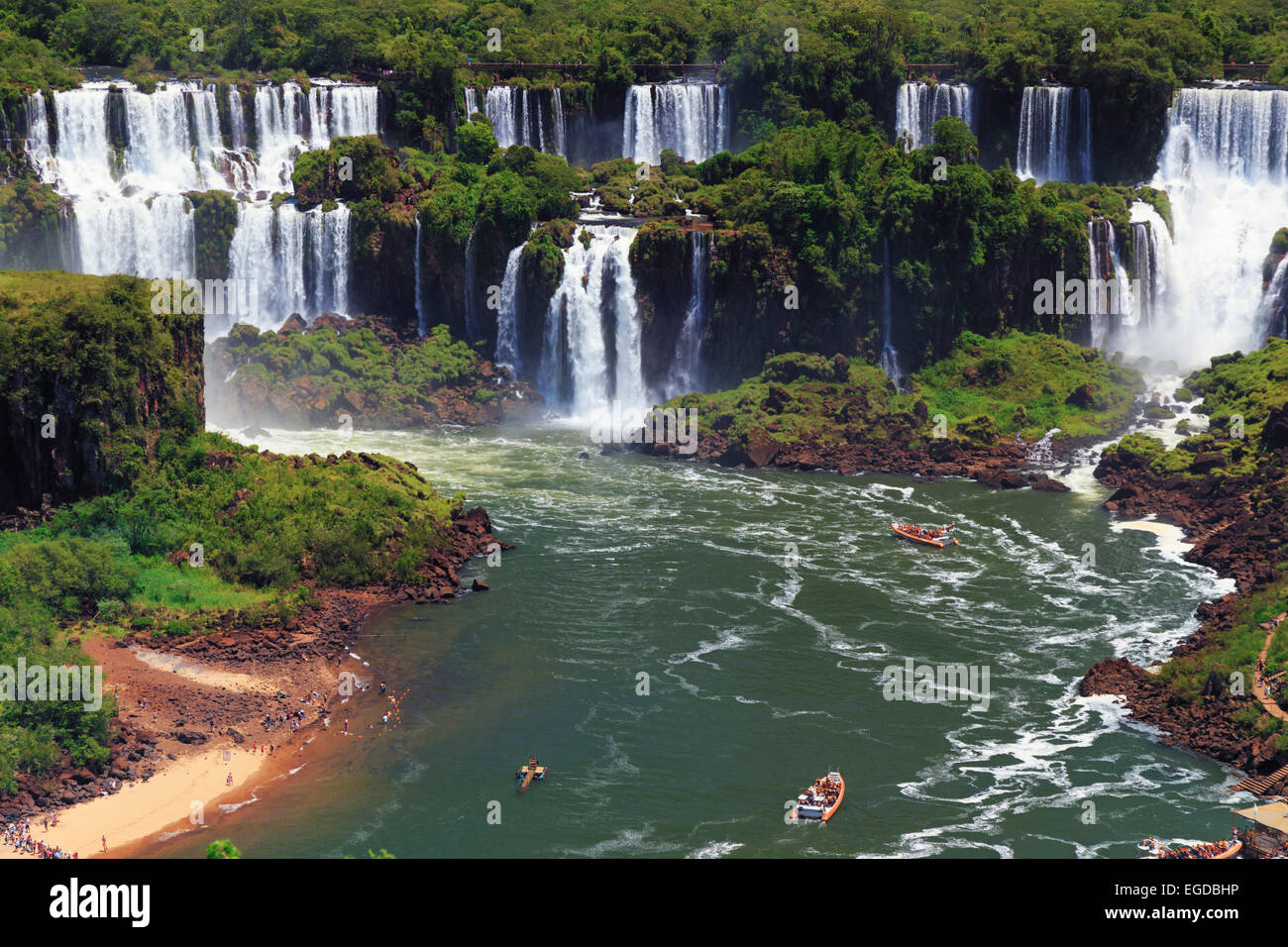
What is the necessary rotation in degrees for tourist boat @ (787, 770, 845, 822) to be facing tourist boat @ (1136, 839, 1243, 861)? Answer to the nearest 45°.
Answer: approximately 45° to its right

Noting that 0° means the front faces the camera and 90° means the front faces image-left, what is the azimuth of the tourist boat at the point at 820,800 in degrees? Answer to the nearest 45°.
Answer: approximately 225°

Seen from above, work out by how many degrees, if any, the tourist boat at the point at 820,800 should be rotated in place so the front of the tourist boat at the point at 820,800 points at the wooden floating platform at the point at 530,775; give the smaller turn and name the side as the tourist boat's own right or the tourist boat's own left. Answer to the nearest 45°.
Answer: approximately 135° to the tourist boat's own left
